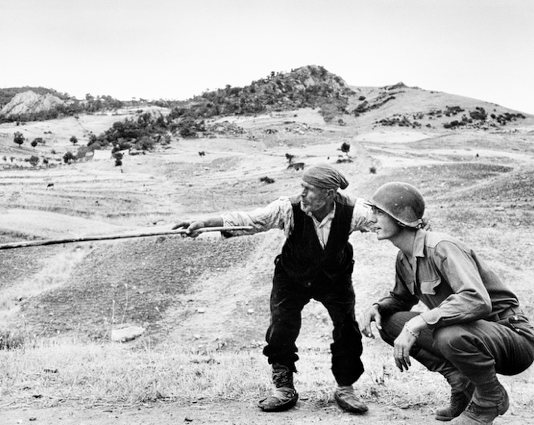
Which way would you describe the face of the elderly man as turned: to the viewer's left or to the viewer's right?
to the viewer's left

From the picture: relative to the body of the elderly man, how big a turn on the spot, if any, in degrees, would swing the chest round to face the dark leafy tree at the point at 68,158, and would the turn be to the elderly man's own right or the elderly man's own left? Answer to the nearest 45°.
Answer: approximately 180°

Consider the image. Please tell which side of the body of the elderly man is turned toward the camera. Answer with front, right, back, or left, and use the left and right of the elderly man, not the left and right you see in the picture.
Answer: front

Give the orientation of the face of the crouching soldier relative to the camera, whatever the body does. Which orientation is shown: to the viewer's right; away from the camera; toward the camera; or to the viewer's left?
to the viewer's left

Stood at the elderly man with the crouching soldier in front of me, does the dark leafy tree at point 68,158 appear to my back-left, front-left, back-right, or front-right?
back-left
